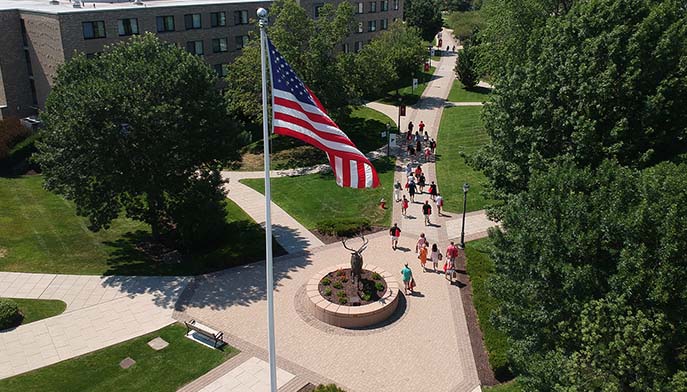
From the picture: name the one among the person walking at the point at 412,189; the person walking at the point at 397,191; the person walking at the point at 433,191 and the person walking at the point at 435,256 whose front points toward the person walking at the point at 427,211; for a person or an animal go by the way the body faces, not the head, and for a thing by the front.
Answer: the person walking at the point at 435,256

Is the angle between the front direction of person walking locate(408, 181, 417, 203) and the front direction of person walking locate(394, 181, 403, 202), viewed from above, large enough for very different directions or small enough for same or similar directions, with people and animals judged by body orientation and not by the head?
same or similar directions

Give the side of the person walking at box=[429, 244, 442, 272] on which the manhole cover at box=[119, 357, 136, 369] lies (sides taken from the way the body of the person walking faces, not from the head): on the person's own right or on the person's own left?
on the person's own left

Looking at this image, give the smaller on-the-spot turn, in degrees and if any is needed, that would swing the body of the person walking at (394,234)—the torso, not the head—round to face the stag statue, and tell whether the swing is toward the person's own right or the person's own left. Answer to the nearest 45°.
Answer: approximately 180°

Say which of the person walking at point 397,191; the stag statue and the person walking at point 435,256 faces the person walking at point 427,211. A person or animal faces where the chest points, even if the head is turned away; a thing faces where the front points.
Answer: the person walking at point 435,256

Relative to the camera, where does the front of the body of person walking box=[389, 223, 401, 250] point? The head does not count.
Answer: away from the camera

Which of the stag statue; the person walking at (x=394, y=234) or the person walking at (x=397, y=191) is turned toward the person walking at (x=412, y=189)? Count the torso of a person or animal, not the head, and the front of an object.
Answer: the person walking at (x=394, y=234)

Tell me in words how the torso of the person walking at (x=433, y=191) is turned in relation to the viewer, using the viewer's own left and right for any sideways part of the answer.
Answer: facing away from the viewer

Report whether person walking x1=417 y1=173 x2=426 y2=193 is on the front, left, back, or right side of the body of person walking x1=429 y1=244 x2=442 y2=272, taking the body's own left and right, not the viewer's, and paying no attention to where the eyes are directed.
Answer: front

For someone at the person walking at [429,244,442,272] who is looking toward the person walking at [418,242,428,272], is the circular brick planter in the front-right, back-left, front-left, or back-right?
front-left

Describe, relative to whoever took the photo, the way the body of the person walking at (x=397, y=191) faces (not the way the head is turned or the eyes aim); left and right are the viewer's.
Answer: facing away from the viewer

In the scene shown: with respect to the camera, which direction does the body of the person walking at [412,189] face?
away from the camera

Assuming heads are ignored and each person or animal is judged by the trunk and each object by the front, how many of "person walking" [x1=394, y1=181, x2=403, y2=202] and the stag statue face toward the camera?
1

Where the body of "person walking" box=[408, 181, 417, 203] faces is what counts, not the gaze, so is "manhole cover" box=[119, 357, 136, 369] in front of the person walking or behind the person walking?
behind
